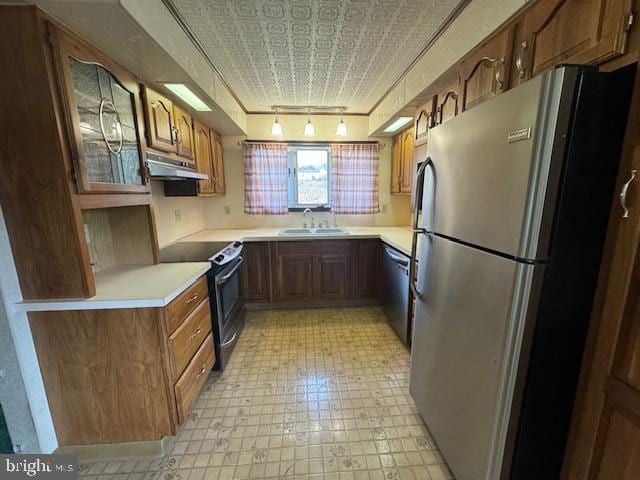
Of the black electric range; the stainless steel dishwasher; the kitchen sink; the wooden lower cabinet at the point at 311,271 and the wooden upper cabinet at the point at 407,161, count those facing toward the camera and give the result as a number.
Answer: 2

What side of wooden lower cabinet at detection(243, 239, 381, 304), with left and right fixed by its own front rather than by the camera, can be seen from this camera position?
front

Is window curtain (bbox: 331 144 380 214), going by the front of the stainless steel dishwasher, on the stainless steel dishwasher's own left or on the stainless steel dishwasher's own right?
on the stainless steel dishwasher's own right

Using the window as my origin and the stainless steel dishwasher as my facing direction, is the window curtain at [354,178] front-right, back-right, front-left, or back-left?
front-left

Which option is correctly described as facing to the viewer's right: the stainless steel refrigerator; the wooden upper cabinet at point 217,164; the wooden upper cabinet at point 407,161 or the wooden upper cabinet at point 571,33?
the wooden upper cabinet at point 217,164

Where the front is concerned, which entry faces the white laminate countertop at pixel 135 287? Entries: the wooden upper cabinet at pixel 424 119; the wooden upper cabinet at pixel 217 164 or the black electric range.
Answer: the wooden upper cabinet at pixel 424 119

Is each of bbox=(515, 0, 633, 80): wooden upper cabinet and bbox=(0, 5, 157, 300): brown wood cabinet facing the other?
yes

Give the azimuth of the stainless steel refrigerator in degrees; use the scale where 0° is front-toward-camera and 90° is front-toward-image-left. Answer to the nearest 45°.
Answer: approximately 45°

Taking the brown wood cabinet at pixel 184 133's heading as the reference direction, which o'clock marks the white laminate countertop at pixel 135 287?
The white laminate countertop is roughly at 2 o'clock from the brown wood cabinet.

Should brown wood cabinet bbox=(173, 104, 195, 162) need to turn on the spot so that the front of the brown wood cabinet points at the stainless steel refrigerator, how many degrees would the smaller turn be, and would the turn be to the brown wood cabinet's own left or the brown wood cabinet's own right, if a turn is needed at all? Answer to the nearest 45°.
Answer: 0° — it already faces it

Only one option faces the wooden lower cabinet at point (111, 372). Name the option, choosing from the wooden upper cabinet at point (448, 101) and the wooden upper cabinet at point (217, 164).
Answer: the wooden upper cabinet at point (448, 101)

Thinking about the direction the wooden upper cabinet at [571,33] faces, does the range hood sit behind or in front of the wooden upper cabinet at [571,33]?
in front

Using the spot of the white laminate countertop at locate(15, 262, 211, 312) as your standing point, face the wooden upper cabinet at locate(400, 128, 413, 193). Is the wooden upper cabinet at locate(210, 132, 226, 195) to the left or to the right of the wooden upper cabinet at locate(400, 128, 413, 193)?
left

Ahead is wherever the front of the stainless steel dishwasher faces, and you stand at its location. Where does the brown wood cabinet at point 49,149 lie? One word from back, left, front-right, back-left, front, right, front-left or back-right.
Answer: front-left

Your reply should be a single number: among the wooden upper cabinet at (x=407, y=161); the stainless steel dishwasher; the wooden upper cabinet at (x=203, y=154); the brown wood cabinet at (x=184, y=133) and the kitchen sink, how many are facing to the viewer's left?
2

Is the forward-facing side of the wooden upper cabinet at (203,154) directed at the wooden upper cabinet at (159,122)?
no

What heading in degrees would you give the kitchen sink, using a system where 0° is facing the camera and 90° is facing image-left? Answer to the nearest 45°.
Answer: approximately 0°

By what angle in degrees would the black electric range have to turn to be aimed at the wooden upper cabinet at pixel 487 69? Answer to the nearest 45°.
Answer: approximately 45° to its right

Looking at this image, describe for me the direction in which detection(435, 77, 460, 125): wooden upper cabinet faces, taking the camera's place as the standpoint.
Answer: facing the viewer and to the left of the viewer

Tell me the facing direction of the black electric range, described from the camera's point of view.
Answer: facing to the right of the viewer

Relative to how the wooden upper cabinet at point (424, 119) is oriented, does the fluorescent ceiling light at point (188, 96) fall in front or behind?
in front
